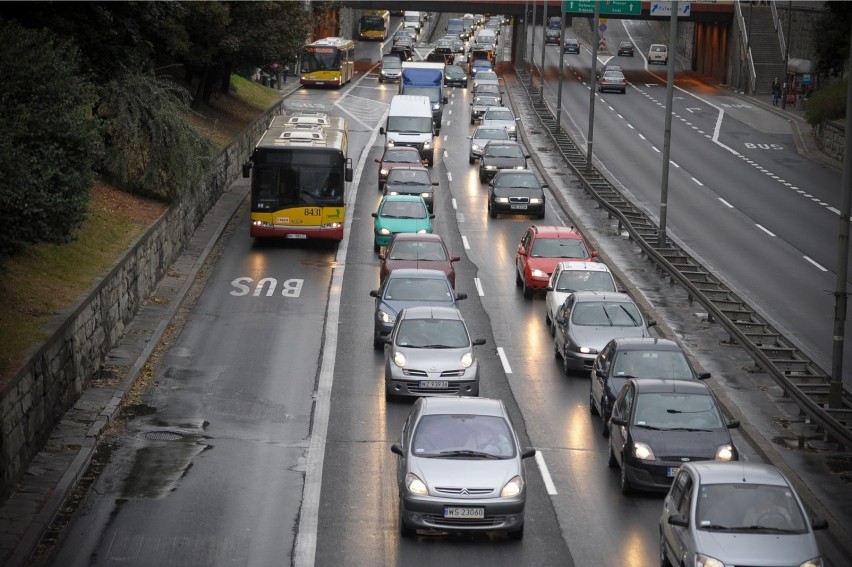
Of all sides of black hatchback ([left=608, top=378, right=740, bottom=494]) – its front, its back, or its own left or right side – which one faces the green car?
back

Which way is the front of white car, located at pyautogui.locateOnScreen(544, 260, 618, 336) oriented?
toward the camera

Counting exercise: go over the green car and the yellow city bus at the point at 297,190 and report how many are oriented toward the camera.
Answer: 2

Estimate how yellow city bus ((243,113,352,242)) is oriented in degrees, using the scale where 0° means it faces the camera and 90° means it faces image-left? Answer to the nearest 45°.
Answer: approximately 0°

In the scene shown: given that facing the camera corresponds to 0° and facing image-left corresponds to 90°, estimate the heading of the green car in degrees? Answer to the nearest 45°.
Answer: approximately 0°

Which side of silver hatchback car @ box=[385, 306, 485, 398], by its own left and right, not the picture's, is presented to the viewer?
front

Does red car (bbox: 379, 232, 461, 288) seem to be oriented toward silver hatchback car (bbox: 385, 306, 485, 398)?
yes

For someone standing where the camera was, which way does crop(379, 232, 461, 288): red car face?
facing the viewer

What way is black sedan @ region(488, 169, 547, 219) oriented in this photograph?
toward the camera

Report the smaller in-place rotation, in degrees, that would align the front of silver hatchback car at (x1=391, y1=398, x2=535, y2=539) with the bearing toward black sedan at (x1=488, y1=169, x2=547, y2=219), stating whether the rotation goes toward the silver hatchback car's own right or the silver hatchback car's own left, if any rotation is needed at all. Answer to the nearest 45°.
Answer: approximately 180°

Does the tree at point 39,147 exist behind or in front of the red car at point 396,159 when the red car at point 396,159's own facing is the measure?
in front

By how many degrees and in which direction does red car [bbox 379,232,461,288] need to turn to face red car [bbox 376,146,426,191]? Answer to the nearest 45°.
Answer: approximately 180°
